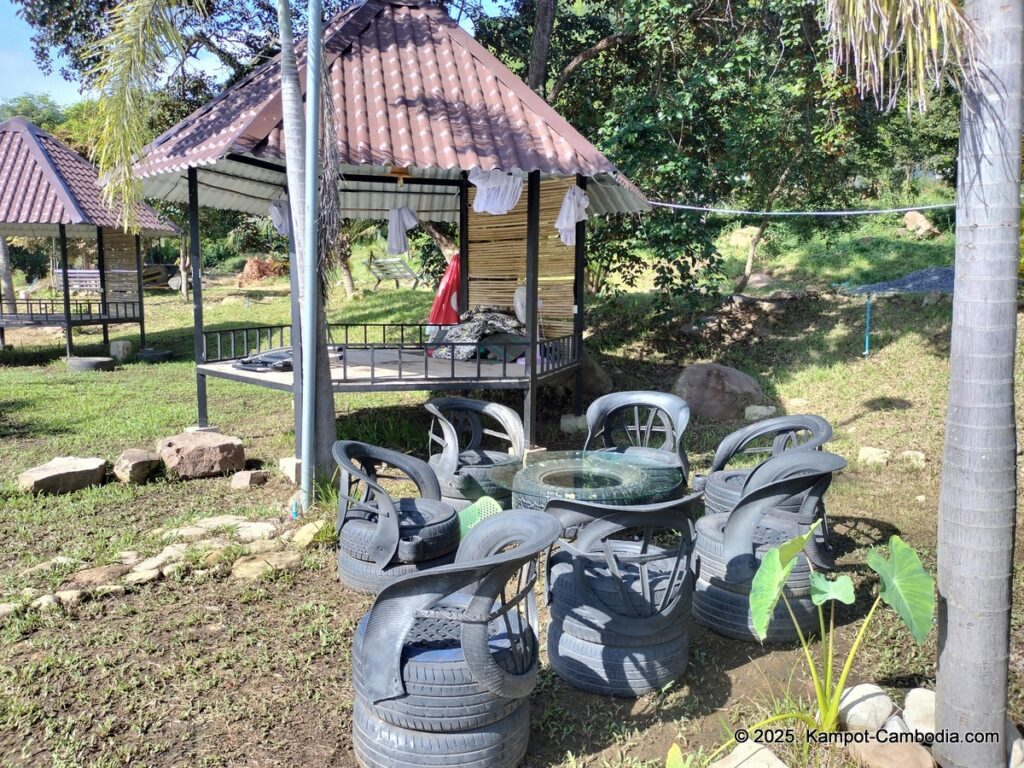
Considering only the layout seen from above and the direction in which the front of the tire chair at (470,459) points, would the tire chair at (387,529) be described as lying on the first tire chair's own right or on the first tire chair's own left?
on the first tire chair's own right

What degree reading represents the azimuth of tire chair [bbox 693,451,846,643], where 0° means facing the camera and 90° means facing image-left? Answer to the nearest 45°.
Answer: approximately 135°

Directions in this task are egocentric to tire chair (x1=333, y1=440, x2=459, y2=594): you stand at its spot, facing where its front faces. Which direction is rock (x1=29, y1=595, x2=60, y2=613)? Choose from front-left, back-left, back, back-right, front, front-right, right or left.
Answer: back-right

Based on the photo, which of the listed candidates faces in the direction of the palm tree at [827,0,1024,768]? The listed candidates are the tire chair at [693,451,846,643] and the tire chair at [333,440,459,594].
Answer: the tire chair at [333,440,459,594]

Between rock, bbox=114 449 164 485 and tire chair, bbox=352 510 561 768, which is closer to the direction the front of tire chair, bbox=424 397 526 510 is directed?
the tire chair

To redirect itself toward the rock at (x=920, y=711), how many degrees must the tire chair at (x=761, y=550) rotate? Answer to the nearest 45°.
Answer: approximately 180°

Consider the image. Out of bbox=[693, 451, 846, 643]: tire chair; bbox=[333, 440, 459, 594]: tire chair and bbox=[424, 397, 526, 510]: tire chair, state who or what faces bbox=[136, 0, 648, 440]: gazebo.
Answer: bbox=[693, 451, 846, 643]: tire chair

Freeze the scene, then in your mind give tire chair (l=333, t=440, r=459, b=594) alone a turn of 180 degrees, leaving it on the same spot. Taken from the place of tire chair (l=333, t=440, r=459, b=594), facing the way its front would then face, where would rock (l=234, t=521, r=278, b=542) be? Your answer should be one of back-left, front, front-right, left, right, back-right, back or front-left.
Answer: front

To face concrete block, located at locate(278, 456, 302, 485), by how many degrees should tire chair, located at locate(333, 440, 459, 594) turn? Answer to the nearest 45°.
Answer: approximately 135° to its left

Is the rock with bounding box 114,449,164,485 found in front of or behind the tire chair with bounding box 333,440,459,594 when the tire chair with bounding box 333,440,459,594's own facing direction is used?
behind

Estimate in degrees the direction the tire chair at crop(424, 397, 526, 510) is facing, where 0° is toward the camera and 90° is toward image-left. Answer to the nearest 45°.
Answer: approximately 315°

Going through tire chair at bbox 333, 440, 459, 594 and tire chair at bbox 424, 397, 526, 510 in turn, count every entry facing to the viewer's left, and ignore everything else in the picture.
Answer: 0

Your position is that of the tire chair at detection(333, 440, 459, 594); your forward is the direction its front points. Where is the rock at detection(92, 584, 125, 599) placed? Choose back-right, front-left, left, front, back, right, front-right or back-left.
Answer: back-right
